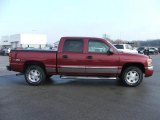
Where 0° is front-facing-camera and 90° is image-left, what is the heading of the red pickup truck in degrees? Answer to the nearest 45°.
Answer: approximately 270°
